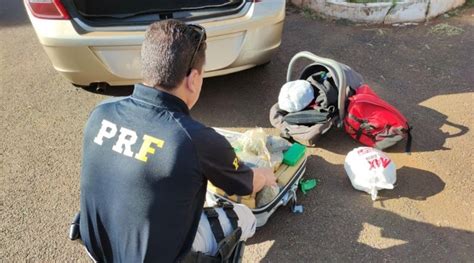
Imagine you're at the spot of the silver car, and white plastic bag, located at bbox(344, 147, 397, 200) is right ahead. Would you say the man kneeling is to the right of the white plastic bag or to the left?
right

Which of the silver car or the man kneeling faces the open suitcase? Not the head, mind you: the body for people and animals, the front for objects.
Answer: the man kneeling

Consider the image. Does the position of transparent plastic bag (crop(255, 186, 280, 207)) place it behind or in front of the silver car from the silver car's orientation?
behind

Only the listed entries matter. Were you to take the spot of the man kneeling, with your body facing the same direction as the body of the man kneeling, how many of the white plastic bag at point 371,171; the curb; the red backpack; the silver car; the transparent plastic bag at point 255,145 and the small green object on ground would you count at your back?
0

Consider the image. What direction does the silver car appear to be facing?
away from the camera

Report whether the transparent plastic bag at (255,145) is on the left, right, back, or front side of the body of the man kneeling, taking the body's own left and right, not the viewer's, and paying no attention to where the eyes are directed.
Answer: front

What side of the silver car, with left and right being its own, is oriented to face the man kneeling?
back

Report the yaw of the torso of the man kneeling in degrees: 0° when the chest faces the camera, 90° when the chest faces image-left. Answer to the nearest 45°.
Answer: approximately 225°

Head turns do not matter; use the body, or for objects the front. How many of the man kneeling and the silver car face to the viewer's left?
0

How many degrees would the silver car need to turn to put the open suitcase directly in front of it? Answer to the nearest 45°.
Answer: approximately 135° to its right

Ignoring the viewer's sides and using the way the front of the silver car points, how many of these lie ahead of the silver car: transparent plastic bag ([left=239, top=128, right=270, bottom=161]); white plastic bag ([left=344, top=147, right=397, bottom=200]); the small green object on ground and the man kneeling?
0

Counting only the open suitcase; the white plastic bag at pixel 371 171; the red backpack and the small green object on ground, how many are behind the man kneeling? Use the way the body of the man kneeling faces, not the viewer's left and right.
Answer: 0

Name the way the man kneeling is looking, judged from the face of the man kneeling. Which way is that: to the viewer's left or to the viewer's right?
to the viewer's right

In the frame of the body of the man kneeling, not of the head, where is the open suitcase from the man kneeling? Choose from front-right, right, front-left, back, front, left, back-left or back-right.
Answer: front

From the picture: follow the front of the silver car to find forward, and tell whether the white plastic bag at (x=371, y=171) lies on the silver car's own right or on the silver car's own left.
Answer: on the silver car's own right
